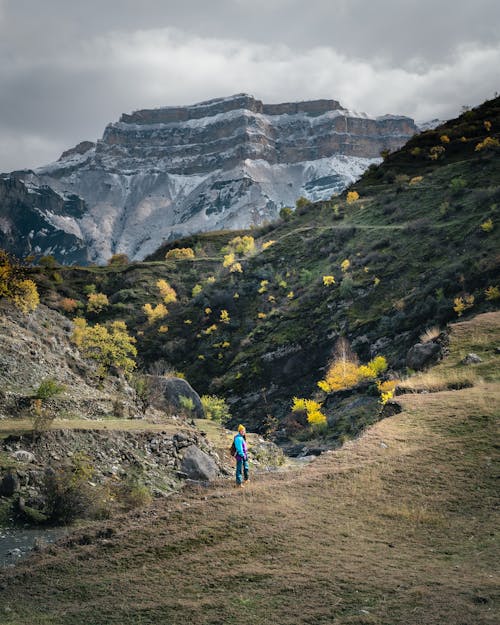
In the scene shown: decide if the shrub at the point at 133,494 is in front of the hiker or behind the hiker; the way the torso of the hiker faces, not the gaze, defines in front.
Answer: behind

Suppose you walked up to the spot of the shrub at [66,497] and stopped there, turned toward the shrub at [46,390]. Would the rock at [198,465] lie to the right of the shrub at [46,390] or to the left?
right

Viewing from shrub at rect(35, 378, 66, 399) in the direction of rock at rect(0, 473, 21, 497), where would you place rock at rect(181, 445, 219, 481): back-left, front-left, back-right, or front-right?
front-left

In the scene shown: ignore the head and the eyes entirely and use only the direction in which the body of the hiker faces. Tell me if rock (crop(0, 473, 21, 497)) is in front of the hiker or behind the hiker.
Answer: behind

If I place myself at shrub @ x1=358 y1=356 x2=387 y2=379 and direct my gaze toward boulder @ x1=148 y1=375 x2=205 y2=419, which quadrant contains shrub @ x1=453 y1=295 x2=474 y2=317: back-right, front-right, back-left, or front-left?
back-right

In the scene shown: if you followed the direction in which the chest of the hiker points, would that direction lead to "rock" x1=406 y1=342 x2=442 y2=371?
no

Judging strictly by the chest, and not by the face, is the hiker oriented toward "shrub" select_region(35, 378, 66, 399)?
no
